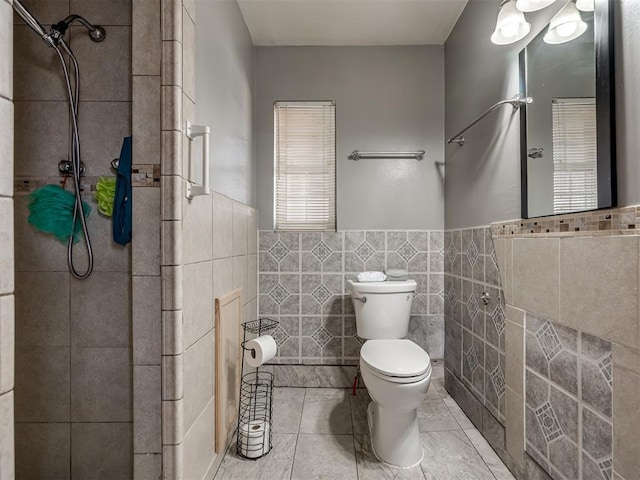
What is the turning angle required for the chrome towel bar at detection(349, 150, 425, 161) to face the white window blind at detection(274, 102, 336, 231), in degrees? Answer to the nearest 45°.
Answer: approximately 90° to its right

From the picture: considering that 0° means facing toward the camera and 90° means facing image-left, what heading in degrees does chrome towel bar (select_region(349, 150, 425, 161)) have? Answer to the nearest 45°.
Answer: approximately 0°

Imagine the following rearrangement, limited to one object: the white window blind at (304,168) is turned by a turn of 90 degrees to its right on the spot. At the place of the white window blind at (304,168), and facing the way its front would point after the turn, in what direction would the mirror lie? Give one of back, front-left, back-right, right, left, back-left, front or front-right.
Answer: back-left

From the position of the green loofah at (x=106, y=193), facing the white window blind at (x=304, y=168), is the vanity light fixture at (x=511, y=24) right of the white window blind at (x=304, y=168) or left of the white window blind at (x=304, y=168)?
right

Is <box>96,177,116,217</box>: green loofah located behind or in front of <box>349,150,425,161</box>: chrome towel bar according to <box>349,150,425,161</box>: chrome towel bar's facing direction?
in front

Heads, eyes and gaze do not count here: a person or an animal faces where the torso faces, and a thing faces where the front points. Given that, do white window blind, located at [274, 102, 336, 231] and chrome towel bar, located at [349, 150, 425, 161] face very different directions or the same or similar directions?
same or similar directions

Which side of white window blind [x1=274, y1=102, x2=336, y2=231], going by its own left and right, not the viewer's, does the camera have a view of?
front

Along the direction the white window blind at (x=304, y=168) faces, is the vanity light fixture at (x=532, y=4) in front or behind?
in front

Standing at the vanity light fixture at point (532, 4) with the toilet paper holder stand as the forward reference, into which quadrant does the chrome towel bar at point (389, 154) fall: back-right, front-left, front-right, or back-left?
front-right

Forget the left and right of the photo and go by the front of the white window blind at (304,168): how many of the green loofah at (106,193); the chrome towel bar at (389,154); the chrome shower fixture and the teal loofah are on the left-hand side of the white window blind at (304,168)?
1

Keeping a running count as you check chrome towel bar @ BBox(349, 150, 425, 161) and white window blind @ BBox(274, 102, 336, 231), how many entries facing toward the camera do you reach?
2

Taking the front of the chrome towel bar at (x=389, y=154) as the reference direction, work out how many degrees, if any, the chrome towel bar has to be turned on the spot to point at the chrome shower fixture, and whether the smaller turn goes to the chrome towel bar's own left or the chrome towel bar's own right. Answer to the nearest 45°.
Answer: approximately 45° to the chrome towel bar's own right

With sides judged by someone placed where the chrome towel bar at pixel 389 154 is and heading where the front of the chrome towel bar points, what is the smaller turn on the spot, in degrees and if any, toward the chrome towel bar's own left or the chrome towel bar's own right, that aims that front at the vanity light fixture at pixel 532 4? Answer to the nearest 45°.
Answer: approximately 45° to the chrome towel bar's own left

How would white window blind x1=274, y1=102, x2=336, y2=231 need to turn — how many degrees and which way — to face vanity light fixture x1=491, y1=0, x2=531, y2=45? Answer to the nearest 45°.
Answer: approximately 45° to its left
